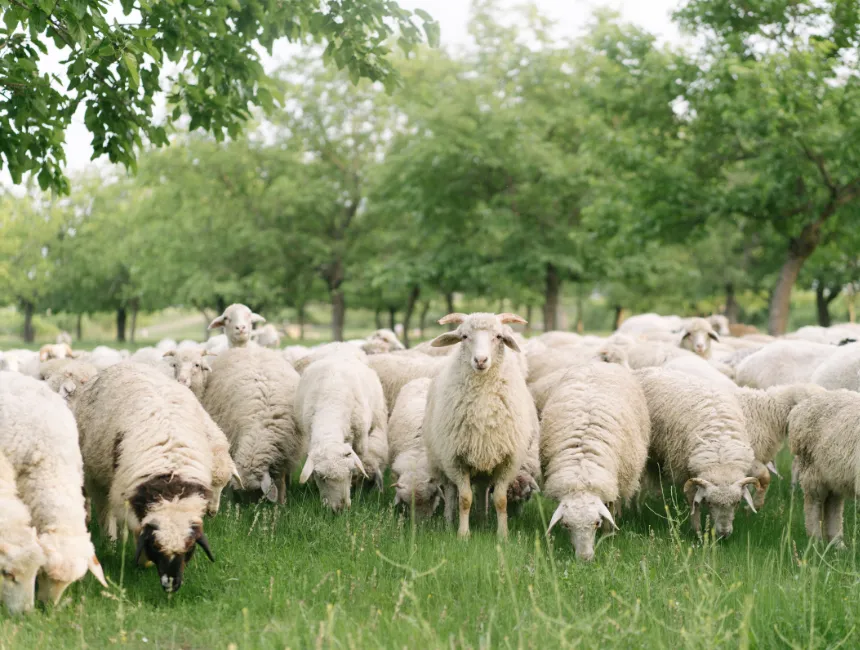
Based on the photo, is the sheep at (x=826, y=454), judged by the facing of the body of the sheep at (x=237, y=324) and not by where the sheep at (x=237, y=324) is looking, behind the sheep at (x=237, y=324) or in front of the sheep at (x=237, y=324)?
in front

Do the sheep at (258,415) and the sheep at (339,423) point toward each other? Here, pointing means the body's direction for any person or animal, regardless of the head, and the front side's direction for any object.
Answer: no

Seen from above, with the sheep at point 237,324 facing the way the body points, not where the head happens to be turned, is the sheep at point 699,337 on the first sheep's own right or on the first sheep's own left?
on the first sheep's own left

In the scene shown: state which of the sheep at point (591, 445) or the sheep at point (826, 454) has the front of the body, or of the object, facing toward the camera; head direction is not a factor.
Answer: the sheep at point (591, 445)

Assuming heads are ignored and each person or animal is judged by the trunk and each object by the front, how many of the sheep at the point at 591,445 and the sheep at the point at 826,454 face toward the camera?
1

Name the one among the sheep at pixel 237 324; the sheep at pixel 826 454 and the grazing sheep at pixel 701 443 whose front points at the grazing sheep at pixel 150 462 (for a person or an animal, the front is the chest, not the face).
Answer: the sheep at pixel 237 324

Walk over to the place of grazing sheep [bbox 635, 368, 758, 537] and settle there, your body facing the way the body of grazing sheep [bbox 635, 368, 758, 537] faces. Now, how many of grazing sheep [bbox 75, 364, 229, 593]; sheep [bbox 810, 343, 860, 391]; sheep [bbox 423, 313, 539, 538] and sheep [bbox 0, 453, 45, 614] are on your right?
3

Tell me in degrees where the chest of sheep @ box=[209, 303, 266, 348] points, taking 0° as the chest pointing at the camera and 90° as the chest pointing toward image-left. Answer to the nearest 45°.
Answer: approximately 0°

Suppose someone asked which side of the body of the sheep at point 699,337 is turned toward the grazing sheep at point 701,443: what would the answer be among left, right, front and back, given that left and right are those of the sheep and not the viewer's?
front

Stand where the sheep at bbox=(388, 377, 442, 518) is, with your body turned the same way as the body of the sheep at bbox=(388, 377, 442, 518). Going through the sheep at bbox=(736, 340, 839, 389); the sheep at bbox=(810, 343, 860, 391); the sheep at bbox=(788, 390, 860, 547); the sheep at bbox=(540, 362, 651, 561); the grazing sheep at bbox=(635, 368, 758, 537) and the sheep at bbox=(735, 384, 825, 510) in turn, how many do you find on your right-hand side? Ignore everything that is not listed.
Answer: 0

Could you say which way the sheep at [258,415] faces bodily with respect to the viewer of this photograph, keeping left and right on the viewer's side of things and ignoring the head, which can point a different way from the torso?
facing the viewer

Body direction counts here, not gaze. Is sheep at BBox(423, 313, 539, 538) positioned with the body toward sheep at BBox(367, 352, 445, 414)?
no

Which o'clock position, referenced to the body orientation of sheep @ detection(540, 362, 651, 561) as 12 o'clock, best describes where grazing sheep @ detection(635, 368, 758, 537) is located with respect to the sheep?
The grazing sheep is roughly at 8 o'clock from the sheep.

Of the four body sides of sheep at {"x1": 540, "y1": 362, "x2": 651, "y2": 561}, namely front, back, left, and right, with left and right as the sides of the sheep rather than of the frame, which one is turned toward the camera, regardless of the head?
front

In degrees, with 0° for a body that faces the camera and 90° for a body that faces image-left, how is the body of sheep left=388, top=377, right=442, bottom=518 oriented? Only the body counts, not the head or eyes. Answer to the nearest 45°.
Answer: approximately 0°

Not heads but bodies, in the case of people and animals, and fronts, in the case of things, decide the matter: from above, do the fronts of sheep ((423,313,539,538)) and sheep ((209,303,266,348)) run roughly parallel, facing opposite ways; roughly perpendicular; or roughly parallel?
roughly parallel

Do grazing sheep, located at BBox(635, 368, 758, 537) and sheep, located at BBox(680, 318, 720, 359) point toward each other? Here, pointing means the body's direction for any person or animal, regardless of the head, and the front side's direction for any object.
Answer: no

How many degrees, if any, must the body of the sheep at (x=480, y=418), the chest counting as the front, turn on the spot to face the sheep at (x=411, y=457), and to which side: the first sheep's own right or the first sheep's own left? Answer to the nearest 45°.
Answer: approximately 135° to the first sheep's own right

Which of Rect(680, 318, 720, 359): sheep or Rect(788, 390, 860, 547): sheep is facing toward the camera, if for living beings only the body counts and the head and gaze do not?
Rect(680, 318, 720, 359): sheep
